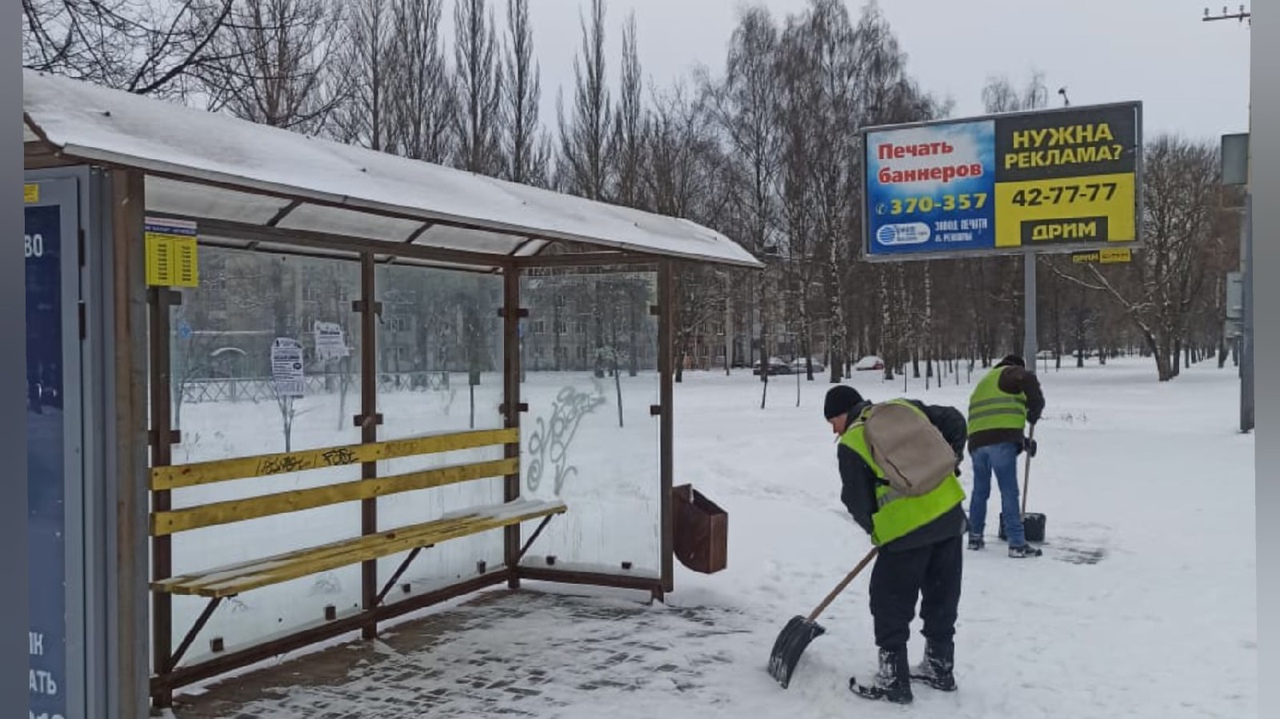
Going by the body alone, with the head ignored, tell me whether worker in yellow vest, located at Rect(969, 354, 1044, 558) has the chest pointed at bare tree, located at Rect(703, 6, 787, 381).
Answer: no

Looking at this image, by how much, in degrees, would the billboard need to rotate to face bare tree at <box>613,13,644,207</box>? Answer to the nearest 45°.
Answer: approximately 135° to its right

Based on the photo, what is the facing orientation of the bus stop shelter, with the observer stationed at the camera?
facing the viewer and to the right of the viewer

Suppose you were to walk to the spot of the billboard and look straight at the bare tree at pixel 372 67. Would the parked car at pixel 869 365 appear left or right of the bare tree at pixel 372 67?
right

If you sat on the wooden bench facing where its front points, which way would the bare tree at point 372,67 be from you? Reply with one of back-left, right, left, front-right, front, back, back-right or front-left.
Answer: back-left

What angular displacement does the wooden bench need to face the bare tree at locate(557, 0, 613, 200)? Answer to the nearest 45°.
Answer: approximately 135° to its left

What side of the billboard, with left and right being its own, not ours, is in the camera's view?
front

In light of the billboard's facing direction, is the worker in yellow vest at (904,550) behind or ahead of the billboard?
ahead

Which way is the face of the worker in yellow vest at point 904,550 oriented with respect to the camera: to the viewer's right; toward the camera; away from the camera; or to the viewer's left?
to the viewer's left

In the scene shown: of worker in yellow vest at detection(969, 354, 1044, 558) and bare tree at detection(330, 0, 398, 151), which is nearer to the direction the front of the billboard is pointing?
the worker in yellow vest

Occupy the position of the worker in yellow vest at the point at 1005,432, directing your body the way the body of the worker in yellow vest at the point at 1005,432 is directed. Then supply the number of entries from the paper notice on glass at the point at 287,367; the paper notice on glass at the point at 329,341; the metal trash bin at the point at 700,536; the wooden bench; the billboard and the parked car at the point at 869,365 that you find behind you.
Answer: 4

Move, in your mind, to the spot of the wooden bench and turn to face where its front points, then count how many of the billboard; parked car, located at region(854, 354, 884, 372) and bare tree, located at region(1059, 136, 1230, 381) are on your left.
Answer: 3

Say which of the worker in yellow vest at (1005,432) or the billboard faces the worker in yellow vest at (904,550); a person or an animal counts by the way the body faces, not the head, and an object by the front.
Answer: the billboard

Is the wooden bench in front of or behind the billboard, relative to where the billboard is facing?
in front

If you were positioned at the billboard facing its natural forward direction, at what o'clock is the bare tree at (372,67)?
The bare tree is roughly at 4 o'clock from the billboard.

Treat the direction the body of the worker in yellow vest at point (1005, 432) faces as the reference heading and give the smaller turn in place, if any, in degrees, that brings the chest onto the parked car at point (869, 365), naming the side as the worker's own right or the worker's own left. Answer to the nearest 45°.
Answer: approximately 45° to the worker's own left
